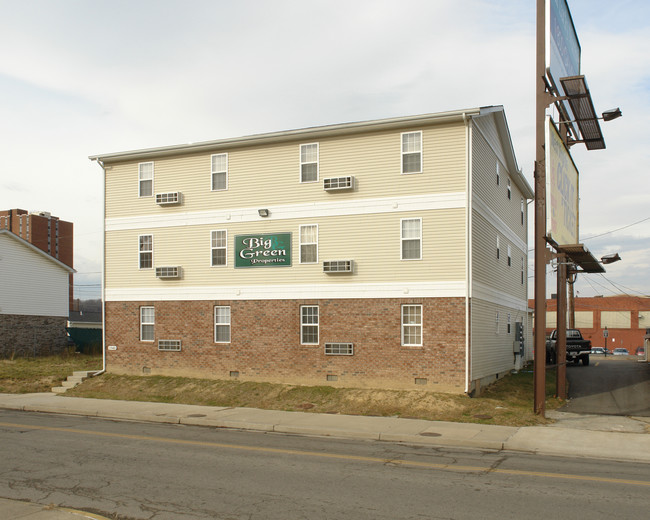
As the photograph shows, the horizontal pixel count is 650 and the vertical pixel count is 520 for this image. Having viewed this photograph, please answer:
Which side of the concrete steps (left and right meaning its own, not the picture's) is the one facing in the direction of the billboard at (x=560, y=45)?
left

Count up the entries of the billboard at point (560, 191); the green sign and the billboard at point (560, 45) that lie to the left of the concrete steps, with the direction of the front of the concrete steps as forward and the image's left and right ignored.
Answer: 3

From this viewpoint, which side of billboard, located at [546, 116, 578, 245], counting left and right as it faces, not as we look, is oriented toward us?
right

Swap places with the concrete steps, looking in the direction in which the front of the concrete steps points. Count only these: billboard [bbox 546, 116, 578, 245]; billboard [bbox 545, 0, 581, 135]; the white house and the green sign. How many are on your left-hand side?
3

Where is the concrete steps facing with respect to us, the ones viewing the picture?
facing the viewer and to the left of the viewer

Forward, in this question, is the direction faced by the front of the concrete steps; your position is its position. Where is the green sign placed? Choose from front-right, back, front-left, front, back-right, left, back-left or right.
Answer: left

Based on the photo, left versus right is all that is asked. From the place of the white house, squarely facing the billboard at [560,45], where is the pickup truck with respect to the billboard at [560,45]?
left
